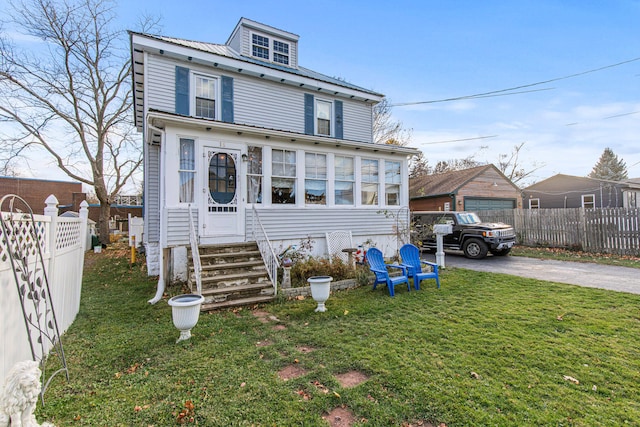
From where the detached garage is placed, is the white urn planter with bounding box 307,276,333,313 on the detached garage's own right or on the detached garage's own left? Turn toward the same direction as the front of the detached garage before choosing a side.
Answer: on the detached garage's own right

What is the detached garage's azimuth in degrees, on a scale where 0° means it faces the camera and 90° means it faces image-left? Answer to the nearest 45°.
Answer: approximately 315°

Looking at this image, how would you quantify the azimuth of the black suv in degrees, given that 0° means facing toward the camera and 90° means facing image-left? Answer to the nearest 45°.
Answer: approximately 315°

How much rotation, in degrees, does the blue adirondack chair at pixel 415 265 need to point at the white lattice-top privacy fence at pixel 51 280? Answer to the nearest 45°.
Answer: approximately 90° to its right

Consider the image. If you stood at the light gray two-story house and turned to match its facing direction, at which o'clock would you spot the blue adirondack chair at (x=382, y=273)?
The blue adirondack chair is roughly at 12 o'clock from the light gray two-story house.

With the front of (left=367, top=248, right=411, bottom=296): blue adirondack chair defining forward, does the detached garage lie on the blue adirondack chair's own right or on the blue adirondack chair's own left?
on the blue adirondack chair's own left

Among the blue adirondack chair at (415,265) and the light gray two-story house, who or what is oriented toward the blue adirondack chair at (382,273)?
the light gray two-story house

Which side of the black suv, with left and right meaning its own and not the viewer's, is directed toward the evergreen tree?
left
